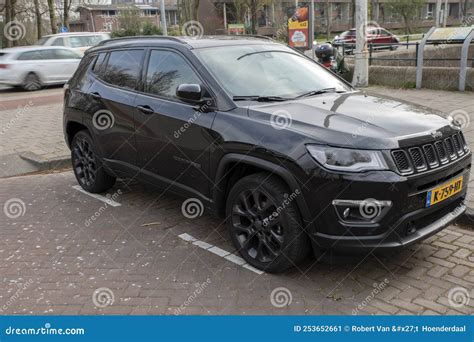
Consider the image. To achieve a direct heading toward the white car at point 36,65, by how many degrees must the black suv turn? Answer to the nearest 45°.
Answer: approximately 180°

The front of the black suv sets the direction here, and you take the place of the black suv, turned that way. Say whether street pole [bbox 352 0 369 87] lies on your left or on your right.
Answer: on your left

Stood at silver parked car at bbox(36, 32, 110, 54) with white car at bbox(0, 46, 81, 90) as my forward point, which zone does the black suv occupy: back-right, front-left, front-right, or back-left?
front-left

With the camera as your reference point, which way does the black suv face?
facing the viewer and to the right of the viewer

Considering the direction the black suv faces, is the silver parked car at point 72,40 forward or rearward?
rearward
